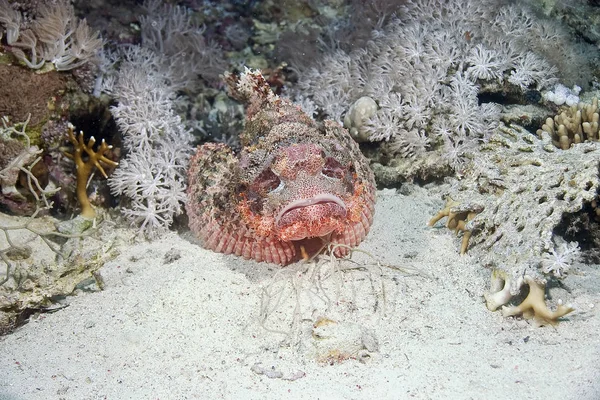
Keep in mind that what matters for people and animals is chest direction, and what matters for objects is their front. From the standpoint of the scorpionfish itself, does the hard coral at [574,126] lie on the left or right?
on its left

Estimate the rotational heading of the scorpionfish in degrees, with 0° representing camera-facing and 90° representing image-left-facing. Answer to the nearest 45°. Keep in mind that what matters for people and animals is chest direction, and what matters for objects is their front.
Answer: approximately 0°

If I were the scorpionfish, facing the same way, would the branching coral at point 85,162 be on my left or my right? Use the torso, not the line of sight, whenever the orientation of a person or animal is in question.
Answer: on my right

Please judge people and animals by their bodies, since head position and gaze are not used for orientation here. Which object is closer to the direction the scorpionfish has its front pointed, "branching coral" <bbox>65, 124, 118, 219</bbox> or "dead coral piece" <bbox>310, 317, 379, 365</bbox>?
the dead coral piece

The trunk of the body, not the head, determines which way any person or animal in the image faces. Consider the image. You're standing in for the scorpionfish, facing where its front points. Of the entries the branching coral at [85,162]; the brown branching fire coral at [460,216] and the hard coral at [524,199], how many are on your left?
2

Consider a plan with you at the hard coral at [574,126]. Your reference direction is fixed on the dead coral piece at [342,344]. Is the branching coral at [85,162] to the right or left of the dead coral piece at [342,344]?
right

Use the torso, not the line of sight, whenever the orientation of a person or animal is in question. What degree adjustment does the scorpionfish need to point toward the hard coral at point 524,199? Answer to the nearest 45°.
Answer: approximately 90° to its left

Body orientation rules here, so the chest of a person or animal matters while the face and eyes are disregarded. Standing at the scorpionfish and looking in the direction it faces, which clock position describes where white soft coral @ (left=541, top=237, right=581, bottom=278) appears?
The white soft coral is roughly at 10 o'clock from the scorpionfish.

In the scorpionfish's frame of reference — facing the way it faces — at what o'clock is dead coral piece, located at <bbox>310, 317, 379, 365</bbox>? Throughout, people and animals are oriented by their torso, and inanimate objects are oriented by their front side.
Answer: The dead coral piece is roughly at 11 o'clock from the scorpionfish.

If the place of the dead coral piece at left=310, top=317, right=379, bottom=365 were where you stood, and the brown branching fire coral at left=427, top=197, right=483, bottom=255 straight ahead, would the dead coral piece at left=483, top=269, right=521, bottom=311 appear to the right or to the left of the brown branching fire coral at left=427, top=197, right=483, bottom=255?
right

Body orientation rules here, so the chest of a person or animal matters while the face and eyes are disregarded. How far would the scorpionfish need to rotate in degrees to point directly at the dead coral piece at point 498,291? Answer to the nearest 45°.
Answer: approximately 45° to its left

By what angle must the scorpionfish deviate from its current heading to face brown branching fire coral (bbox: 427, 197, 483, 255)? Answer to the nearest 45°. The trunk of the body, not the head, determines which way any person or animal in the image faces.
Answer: approximately 90° to its left
